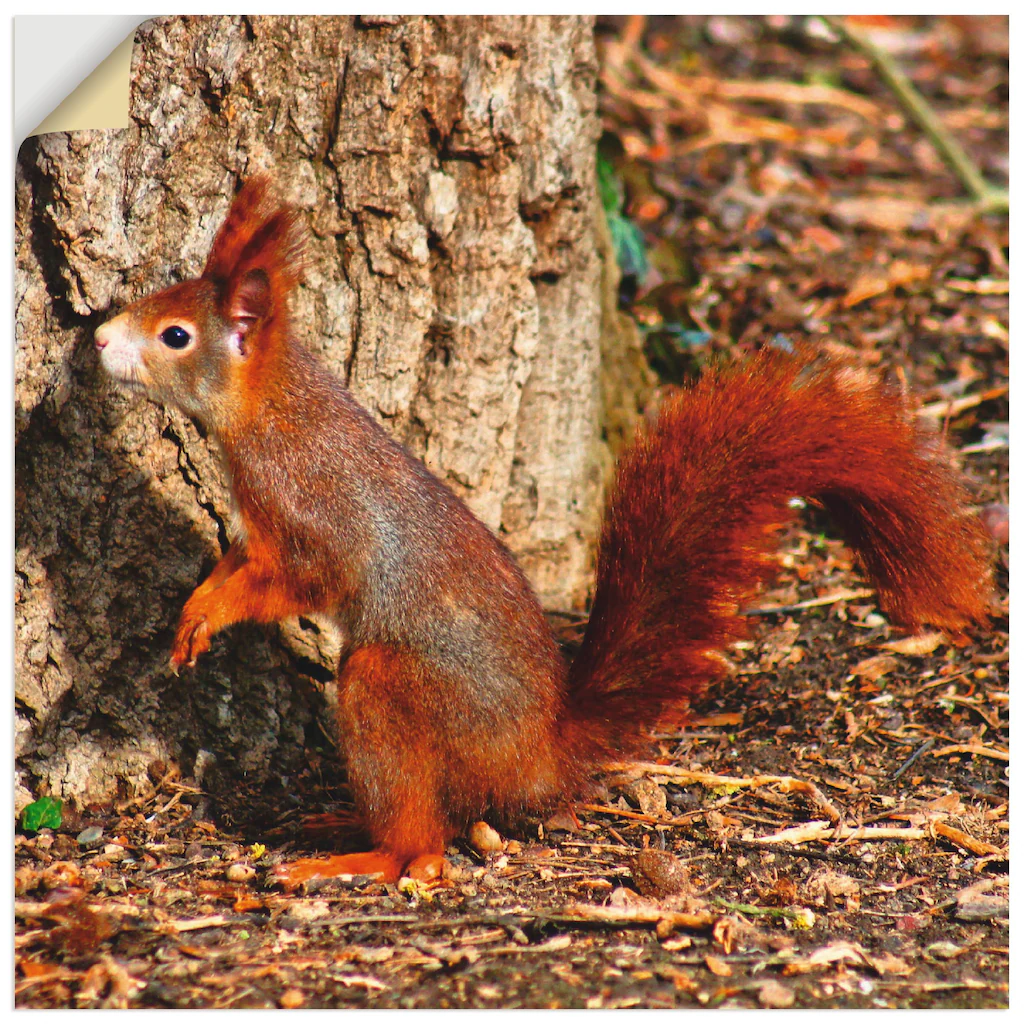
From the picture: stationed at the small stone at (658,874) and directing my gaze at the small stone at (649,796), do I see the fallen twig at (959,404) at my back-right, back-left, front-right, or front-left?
front-right

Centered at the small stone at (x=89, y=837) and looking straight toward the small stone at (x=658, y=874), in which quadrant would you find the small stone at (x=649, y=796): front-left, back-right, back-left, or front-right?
front-left

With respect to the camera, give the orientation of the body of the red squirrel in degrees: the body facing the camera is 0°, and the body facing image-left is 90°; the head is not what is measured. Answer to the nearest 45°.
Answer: approximately 90°

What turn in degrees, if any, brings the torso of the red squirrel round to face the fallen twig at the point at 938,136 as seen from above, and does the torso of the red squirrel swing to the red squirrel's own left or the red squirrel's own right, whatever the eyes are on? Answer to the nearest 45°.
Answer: approximately 135° to the red squirrel's own right

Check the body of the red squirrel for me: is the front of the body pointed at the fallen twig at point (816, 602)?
no

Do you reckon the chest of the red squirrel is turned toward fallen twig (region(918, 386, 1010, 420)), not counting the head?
no

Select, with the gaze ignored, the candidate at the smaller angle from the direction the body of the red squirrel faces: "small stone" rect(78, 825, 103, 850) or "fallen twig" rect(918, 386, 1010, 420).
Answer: the small stone

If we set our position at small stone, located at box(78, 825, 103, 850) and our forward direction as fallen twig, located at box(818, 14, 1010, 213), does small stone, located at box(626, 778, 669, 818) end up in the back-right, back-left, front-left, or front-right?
front-right

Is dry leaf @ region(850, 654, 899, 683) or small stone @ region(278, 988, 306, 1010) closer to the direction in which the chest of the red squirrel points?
the small stone

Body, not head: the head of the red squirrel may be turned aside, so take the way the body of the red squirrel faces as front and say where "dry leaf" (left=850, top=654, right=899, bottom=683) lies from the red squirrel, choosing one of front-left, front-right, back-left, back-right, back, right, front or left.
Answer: back-right

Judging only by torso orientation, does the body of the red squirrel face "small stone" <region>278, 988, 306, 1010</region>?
no

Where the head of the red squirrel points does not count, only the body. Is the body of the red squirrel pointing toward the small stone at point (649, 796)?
no

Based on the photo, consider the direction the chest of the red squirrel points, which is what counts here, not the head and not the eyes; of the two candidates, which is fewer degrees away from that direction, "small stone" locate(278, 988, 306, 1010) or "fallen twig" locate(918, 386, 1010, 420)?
the small stone

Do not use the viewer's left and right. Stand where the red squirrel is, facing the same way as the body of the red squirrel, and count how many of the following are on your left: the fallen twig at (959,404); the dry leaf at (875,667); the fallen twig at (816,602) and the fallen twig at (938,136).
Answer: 0
